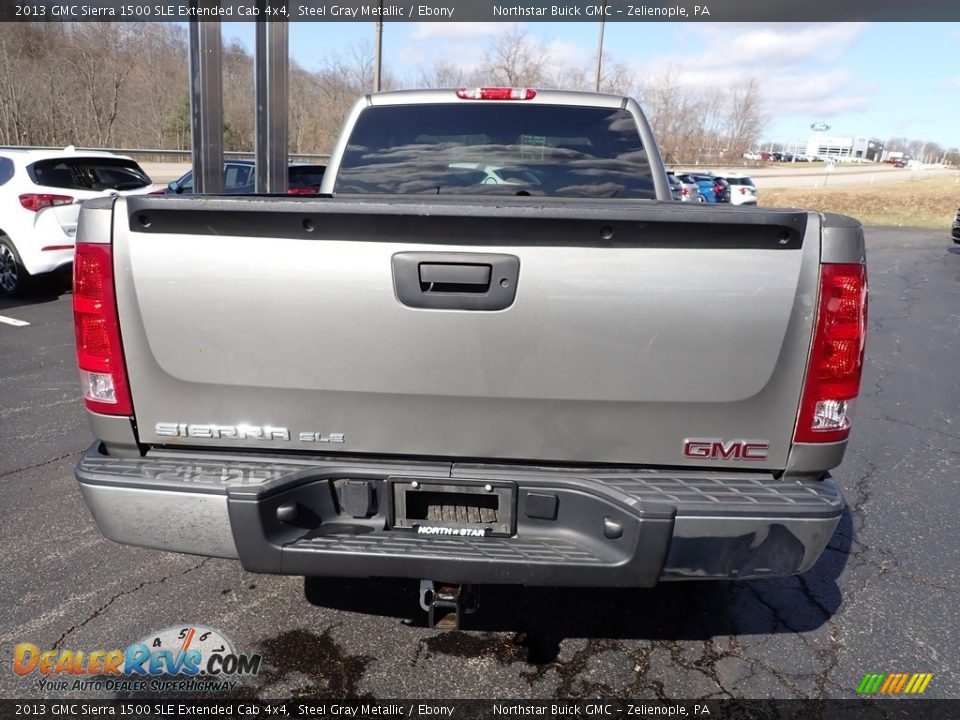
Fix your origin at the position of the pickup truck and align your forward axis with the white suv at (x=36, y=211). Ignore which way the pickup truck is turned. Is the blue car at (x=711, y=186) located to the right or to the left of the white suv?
right

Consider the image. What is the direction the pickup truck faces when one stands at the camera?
facing away from the viewer

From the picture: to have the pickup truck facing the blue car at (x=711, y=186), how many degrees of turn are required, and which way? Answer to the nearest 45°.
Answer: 0° — it already faces it

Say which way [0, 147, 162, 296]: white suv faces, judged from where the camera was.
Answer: facing away from the viewer and to the left of the viewer

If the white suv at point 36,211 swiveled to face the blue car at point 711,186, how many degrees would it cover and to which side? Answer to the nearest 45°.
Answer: approximately 90° to its right
